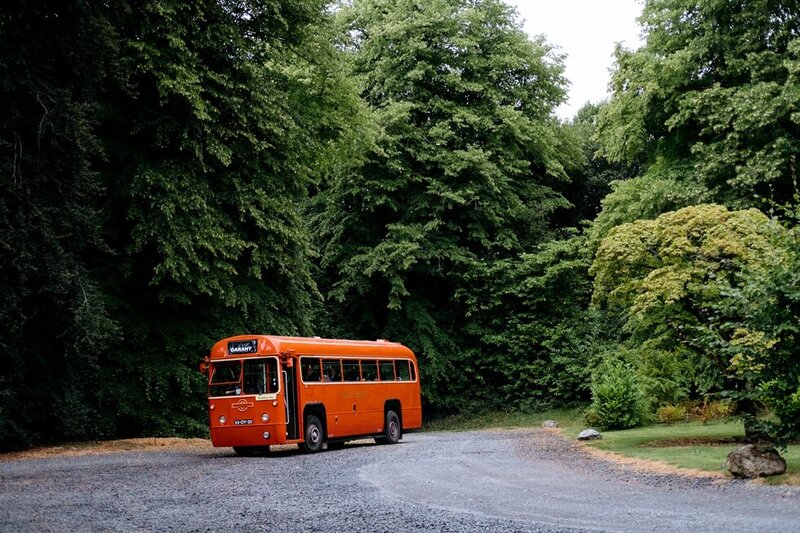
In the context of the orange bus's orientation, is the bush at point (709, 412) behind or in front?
behind

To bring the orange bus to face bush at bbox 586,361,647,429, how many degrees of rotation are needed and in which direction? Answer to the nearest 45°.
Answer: approximately 135° to its left

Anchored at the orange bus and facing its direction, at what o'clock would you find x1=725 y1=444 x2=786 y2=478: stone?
The stone is roughly at 9 o'clock from the orange bus.

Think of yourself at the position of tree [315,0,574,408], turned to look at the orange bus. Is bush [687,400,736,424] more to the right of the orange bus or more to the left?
left

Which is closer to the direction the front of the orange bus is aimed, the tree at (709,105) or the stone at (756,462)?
the stone

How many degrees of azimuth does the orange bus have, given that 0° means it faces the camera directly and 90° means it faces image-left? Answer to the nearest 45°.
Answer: approximately 45°

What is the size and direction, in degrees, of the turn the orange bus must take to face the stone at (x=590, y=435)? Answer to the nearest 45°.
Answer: approximately 135° to its left

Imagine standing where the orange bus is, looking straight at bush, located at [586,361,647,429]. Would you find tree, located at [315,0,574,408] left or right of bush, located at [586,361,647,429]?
left

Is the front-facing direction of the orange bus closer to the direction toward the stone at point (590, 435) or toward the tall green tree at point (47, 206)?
the tall green tree

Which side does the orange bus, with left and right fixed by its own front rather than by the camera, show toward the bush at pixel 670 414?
back
